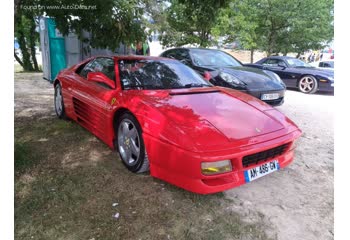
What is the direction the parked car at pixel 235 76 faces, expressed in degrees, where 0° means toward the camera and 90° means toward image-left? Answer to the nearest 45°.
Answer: approximately 315°

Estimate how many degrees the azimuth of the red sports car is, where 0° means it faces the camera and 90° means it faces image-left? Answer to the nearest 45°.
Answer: approximately 315°

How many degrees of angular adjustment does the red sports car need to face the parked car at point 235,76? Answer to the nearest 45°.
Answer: approximately 135° to its left

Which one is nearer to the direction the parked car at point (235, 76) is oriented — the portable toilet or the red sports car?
the red sports car

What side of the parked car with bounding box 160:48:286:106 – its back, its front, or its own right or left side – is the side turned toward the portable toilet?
back
